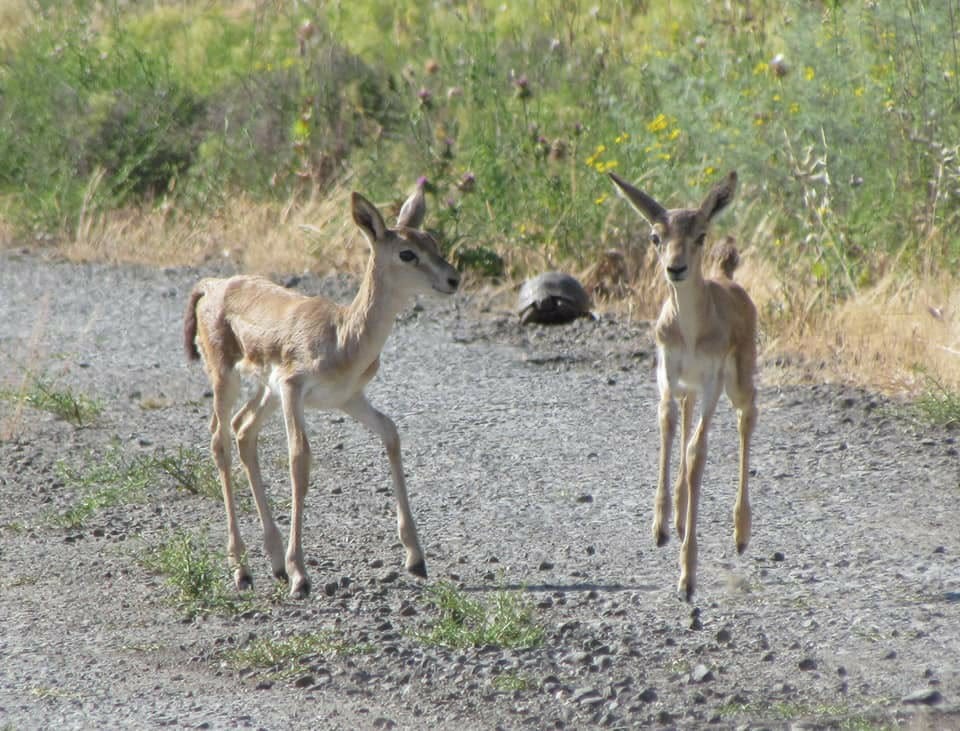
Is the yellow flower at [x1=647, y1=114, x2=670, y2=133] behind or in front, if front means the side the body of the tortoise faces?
behind

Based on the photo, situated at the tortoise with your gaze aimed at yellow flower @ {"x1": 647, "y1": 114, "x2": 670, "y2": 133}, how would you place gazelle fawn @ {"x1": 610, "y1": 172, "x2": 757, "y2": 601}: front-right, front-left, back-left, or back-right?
back-right

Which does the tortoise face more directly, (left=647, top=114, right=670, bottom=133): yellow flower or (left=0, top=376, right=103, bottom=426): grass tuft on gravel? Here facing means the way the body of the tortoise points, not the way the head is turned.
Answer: the grass tuft on gravel

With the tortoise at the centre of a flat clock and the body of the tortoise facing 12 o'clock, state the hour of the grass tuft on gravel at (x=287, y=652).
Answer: The grass tuft on gravel is roughly at 11 o'clock from the tortoise.

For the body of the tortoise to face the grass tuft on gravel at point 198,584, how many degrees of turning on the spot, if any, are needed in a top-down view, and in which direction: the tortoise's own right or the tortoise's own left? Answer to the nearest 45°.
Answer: approximately 45° to the tortoise's own left

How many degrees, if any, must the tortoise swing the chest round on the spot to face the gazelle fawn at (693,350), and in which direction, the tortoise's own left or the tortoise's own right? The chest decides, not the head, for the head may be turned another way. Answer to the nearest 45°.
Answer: approximately 45° to the tortoise's own left

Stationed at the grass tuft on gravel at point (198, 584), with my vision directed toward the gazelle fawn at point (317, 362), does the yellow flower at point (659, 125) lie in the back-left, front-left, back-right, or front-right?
front-left

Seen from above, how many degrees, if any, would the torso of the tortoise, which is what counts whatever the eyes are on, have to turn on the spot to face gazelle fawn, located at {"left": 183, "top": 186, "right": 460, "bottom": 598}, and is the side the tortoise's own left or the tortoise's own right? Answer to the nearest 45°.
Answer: approximately 45° to the tortoise's own left

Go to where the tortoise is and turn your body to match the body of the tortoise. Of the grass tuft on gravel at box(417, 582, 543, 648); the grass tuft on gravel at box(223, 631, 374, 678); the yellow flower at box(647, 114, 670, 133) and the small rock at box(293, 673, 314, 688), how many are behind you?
1

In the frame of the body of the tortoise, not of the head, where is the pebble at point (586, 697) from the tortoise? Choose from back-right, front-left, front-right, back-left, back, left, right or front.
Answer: front-left

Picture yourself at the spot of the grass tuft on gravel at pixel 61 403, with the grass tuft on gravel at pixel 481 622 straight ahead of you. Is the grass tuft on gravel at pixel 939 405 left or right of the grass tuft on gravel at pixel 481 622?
left

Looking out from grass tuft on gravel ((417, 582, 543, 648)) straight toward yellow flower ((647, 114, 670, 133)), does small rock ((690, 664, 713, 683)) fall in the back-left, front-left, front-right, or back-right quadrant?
back-right

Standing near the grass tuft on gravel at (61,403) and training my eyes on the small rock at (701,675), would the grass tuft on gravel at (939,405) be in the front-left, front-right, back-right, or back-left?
front-left

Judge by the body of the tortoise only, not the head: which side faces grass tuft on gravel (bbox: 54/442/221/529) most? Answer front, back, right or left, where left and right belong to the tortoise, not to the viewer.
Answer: front

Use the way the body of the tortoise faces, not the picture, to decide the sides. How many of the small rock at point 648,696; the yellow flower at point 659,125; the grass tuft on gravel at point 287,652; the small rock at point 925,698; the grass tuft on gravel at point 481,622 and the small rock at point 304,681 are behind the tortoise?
1

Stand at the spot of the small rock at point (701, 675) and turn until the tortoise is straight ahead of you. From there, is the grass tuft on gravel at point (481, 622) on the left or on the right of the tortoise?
left

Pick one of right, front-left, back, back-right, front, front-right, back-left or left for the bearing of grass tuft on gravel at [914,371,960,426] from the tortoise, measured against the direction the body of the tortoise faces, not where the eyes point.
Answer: left

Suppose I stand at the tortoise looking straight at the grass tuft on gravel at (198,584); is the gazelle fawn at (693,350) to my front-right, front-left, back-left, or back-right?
front-left

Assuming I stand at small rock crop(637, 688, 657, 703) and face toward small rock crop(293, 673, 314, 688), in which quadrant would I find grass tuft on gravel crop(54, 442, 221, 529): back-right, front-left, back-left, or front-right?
front-right

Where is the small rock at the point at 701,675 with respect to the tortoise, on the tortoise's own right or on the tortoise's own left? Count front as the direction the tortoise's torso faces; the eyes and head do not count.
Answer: on the tortoise's own left
